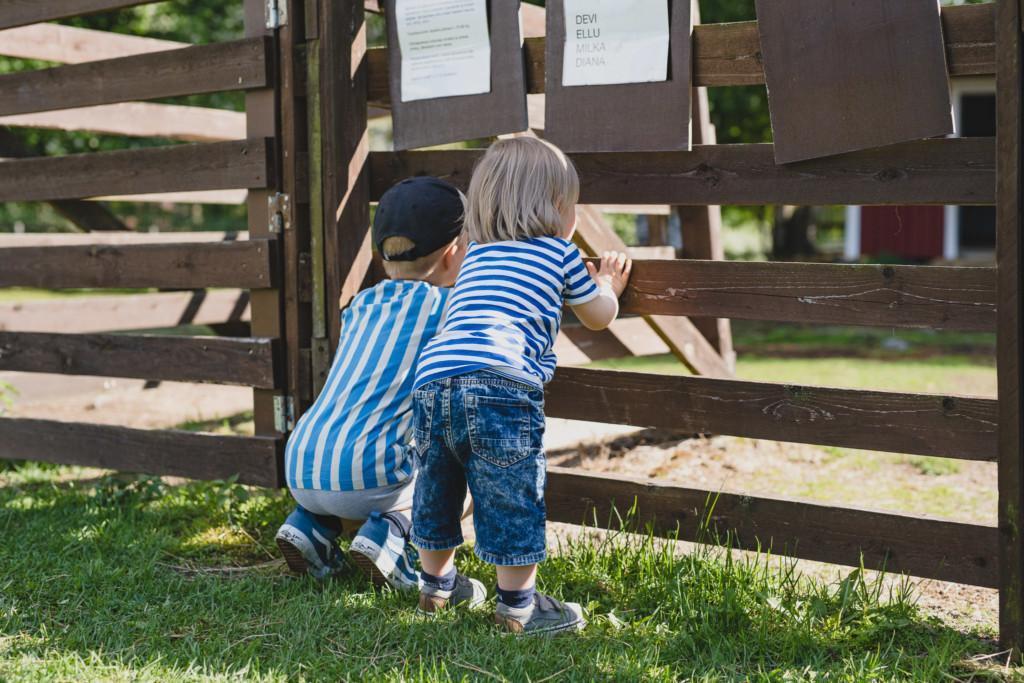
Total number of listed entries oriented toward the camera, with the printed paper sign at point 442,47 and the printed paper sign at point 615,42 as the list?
2

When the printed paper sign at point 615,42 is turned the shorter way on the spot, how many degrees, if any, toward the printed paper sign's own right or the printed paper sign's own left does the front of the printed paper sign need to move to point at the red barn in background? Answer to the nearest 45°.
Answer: approximately 180°

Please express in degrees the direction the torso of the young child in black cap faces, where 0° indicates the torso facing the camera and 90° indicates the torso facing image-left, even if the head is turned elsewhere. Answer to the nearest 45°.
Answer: approximately 225°

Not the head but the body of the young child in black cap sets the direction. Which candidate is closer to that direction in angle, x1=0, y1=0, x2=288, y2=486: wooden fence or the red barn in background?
the red barn in background

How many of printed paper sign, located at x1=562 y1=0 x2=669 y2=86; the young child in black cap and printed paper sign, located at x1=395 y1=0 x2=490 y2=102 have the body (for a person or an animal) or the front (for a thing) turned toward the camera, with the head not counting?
2

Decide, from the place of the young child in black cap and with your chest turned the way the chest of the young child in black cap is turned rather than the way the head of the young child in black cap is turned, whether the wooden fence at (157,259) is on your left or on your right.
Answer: on your left

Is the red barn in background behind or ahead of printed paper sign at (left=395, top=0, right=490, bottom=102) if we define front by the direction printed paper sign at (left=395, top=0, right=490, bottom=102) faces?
behind

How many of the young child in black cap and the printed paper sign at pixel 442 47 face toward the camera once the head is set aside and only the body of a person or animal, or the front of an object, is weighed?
1

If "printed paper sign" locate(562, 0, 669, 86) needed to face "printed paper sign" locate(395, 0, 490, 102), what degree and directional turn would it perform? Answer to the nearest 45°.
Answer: approximately 135° to its right

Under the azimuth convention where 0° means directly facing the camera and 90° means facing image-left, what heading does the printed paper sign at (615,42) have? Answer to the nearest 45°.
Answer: approximately 0°

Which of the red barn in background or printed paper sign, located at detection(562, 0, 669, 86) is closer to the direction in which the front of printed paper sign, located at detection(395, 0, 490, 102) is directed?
the printed paper sign

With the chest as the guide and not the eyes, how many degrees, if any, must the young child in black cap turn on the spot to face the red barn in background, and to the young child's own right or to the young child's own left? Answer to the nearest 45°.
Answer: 0° — they already face it
